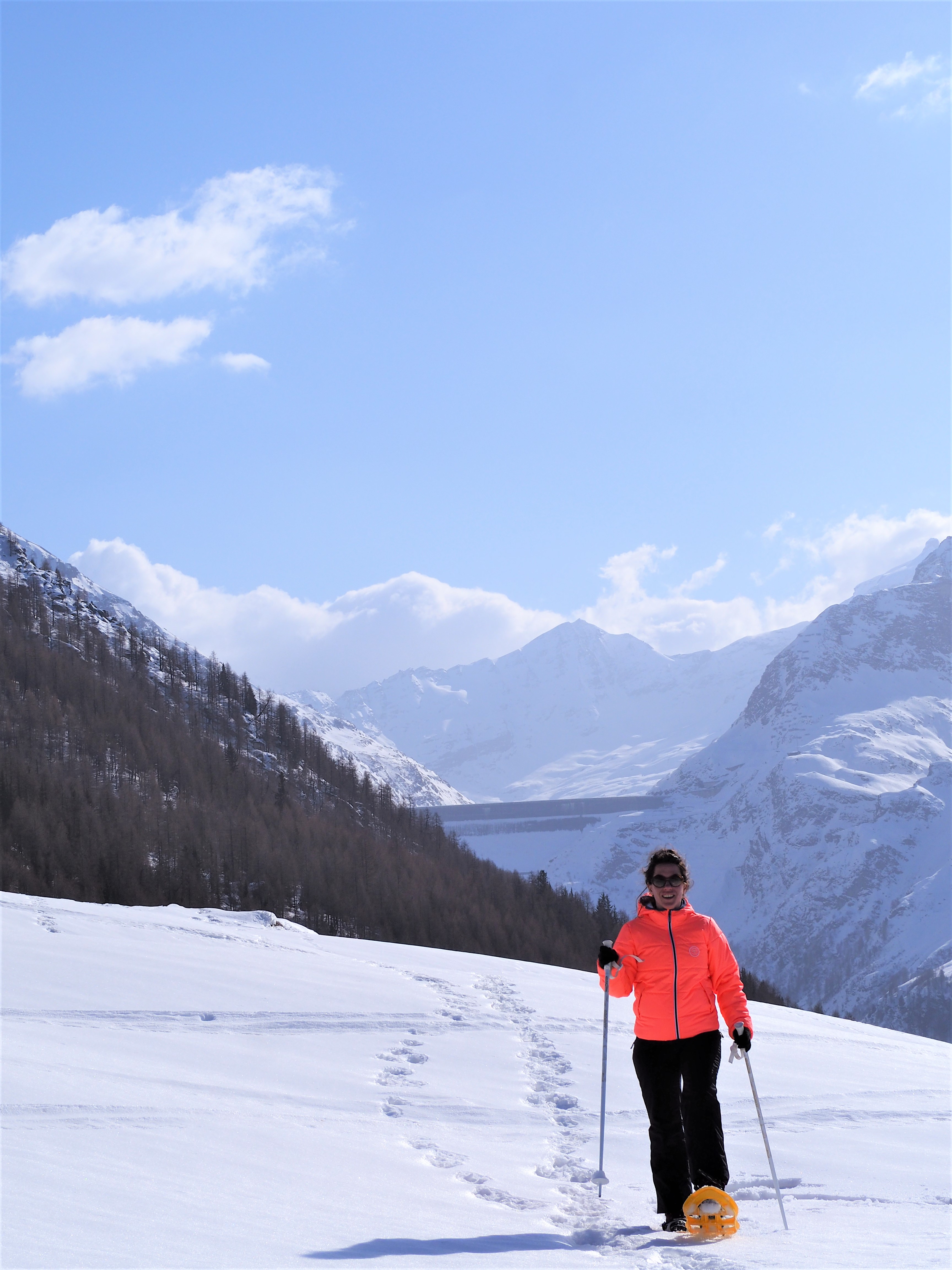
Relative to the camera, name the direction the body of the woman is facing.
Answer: toward the camera
